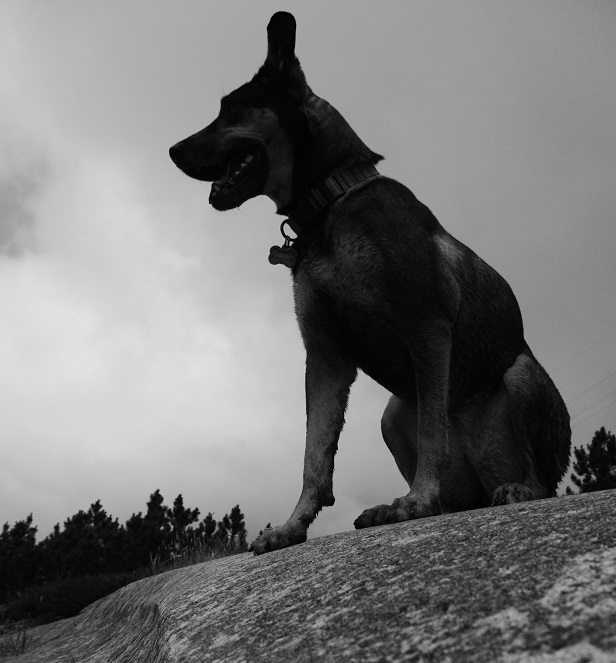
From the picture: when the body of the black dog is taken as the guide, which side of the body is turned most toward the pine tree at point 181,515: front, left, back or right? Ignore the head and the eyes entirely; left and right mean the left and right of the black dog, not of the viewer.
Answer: right

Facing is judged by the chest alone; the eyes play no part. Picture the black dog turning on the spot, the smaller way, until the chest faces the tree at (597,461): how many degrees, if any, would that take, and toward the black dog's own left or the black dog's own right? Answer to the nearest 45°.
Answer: approximately 135° to the black dog's own right

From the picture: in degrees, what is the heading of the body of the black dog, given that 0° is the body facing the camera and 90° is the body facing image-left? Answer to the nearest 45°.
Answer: approximately 45°

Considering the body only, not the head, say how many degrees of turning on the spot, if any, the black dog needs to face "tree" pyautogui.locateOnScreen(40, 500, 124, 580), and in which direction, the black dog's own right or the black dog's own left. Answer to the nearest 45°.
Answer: approximately 90° to the black dog's own right

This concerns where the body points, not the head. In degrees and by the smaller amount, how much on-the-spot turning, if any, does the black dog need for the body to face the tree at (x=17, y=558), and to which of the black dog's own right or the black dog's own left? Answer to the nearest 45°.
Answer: approximately 90° to the black dog's own right
